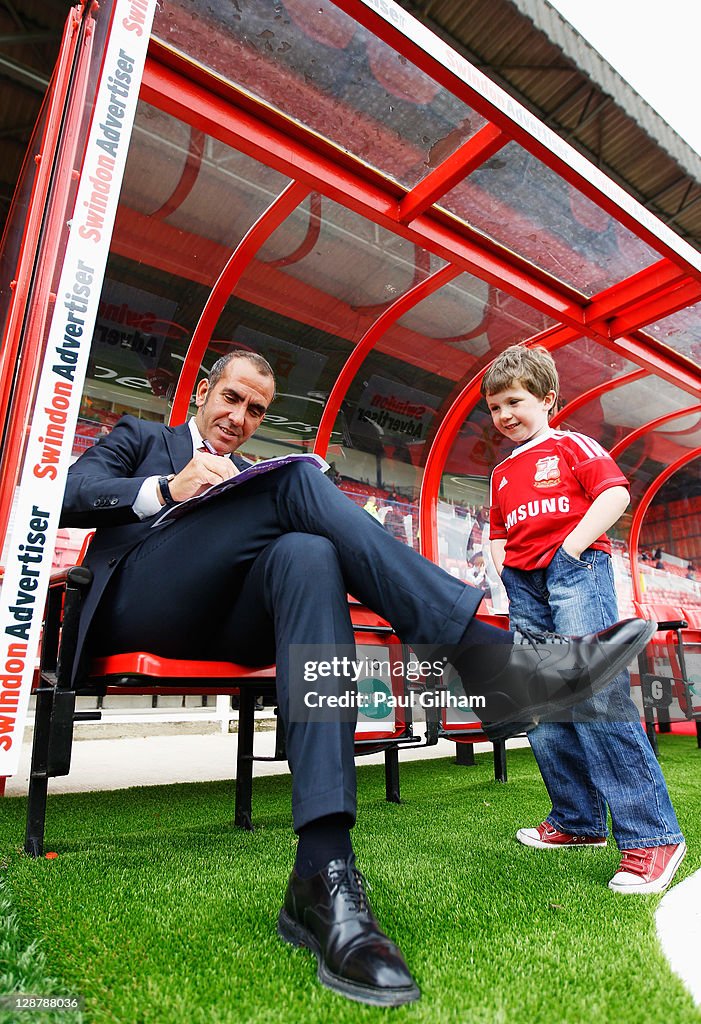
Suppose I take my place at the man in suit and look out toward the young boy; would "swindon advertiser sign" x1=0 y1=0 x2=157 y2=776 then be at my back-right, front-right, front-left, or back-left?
back-left

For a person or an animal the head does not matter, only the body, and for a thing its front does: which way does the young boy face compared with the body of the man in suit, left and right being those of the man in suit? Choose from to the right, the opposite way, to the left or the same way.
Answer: to the right

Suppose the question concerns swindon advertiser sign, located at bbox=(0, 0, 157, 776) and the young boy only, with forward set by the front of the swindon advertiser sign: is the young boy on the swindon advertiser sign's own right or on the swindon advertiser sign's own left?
on the swindon advertiser sign's own left

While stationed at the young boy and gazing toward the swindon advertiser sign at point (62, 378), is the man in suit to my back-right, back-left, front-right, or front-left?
front-left

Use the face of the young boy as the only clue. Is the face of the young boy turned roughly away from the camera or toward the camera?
toward the camera

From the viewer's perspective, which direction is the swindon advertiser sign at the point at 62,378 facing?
toward the camera

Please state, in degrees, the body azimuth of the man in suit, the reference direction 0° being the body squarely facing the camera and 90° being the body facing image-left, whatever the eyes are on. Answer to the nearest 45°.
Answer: approximately 315°

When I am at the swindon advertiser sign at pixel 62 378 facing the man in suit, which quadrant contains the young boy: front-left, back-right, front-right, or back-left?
front-left

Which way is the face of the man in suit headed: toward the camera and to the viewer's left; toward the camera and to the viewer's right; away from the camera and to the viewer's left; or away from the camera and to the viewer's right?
toward the camera and to the viewer's right

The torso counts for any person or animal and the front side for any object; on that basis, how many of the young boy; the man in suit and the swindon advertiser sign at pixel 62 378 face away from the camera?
0

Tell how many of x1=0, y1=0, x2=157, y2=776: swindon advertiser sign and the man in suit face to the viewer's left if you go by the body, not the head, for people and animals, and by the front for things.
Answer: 0

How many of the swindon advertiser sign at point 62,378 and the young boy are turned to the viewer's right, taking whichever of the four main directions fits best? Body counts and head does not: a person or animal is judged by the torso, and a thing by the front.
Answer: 0

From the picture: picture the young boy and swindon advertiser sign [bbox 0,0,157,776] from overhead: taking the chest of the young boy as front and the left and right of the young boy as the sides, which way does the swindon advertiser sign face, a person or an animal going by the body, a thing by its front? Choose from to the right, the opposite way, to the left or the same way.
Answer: to the left

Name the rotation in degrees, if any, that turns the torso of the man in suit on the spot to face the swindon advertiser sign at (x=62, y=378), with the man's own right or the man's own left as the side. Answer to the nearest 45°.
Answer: approximately 135° to the man's own right
